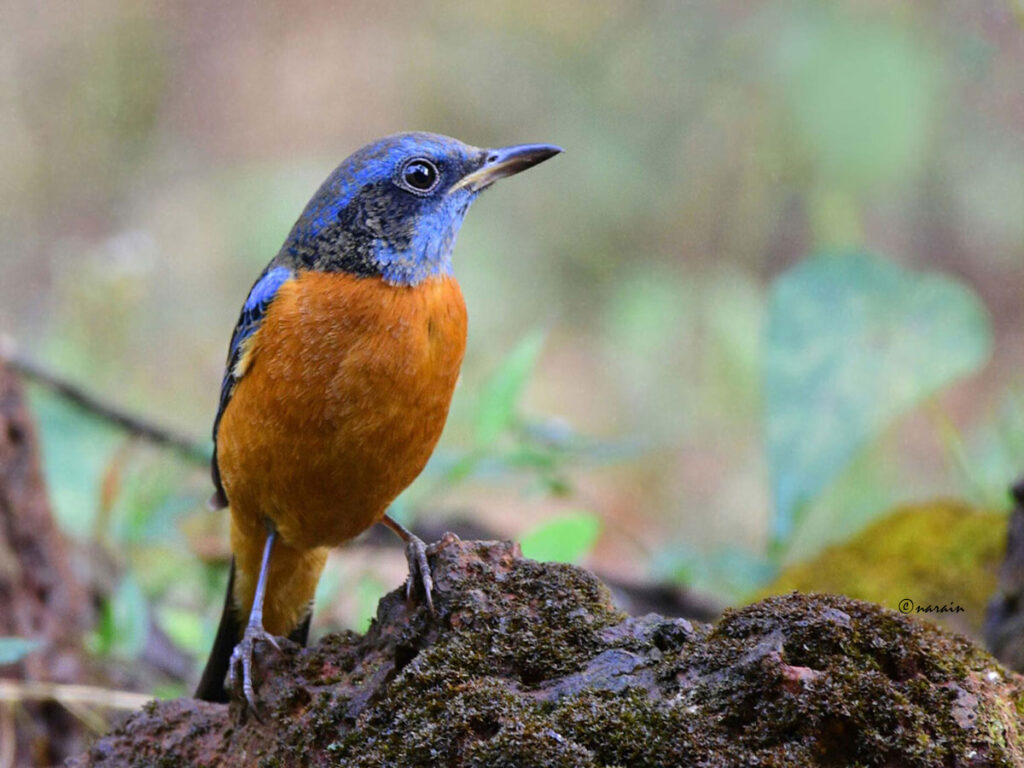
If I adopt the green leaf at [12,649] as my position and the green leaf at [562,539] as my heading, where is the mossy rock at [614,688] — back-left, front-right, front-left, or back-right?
front-right

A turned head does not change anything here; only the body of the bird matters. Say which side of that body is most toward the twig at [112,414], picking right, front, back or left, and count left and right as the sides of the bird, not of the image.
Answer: back

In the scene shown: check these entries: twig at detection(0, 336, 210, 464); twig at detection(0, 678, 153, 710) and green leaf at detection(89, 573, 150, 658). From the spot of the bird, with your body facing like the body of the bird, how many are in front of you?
0

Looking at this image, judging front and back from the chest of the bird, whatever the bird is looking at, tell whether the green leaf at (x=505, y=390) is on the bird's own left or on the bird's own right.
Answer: on the bird's own left

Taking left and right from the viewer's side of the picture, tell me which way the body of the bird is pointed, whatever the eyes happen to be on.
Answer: facing the viewer and to the right of the viewer

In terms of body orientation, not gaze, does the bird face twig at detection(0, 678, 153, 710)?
no

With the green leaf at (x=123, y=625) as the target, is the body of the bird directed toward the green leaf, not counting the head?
no

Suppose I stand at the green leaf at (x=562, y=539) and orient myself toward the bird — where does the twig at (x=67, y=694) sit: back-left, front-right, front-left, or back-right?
front-right

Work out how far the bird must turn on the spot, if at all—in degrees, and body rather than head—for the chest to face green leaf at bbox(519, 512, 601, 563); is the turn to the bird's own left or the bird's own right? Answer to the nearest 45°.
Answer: approximately 90° to the bird's own left
